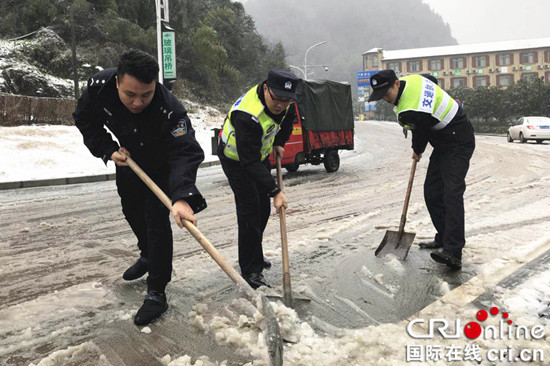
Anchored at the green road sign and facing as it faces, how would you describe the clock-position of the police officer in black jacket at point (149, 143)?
The police officer in black jacket is roughly at 12 o'clock from the green road sign.

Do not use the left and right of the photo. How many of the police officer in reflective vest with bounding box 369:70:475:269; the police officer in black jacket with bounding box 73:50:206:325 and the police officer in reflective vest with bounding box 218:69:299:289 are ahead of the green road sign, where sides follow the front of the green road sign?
3

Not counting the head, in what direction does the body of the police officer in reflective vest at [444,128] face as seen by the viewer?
to the viewer's left

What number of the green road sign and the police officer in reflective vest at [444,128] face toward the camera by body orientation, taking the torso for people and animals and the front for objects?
1

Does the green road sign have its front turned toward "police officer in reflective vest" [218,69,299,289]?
yes

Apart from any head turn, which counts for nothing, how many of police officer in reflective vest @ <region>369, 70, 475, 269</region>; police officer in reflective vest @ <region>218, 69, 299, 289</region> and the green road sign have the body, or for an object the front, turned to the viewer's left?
1

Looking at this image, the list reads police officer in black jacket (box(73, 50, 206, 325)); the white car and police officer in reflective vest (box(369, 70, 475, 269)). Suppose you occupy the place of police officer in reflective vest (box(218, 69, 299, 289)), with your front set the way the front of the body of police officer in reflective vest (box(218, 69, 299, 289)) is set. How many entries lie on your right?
1

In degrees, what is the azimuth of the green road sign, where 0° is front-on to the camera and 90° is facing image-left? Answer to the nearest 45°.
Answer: approximately 0°

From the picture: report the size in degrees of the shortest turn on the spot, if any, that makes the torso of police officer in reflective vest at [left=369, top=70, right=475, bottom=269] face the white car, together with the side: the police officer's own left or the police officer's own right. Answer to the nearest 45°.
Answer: approximately 90° to the police officer's own right

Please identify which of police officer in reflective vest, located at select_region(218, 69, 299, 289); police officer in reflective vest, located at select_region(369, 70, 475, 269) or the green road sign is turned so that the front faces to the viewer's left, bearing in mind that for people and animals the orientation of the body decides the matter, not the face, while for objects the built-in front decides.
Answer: police officer in reflective vest, located at select_region(369, 70, 475, 269)

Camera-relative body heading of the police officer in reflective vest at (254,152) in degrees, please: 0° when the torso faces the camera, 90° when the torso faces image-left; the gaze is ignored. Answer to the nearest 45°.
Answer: approximately 315°

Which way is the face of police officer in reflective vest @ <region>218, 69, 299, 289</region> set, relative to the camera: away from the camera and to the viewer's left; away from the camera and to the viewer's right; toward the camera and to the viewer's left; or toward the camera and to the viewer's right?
toward the camera and to the viewer's right
